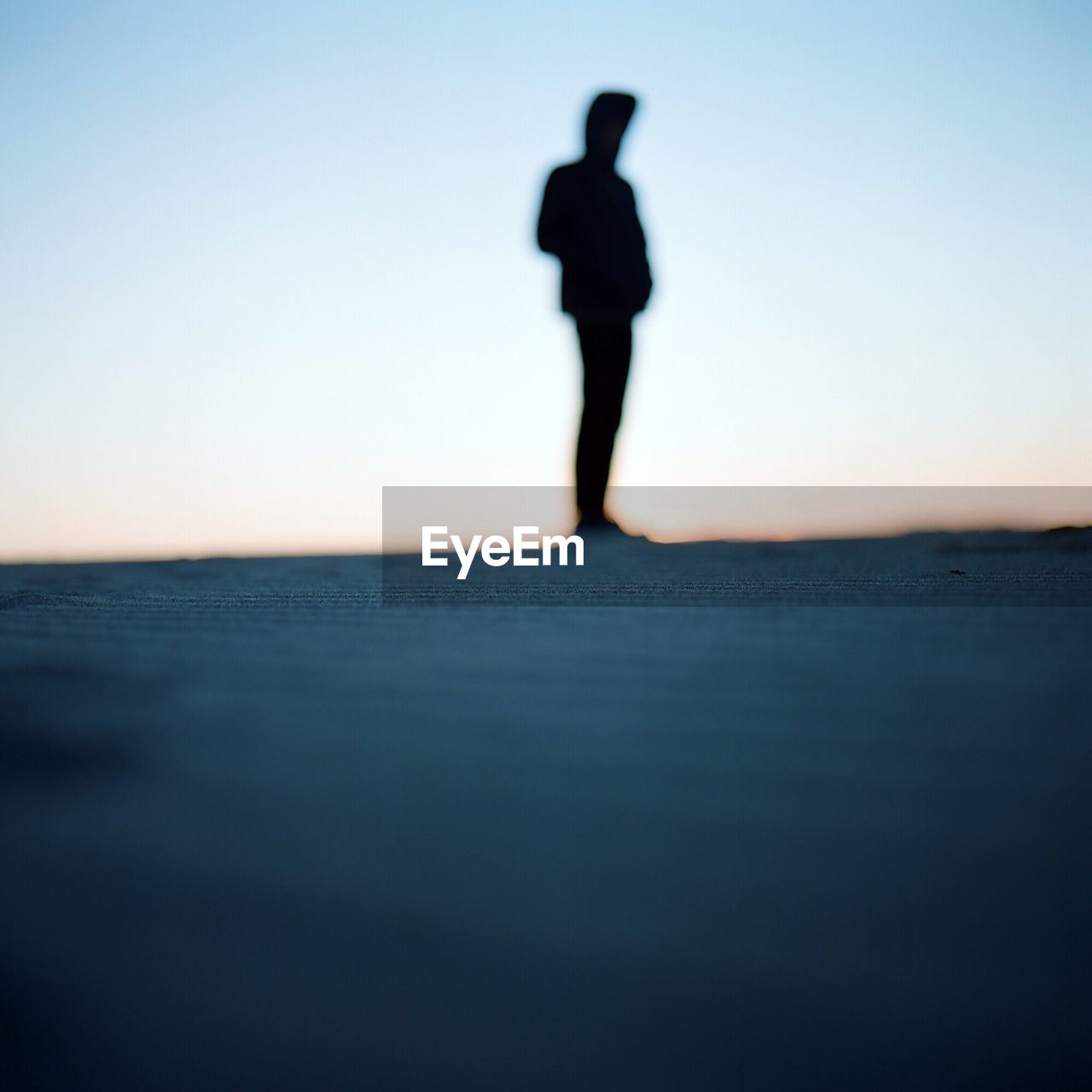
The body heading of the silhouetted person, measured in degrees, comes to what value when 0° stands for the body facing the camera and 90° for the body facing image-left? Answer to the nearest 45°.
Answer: approximately 315°
